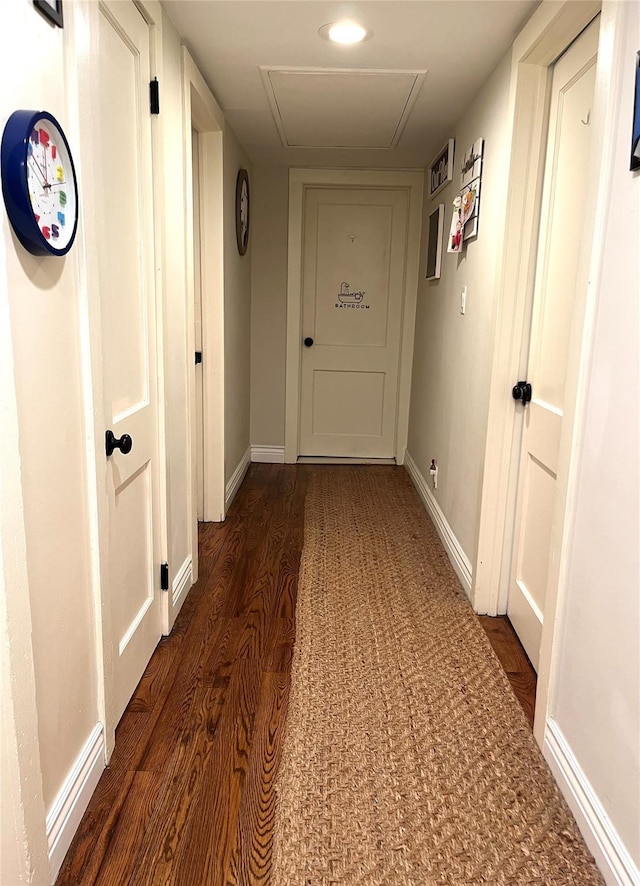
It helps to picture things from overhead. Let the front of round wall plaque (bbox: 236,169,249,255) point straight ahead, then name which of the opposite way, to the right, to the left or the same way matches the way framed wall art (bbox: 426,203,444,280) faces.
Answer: the opposite way

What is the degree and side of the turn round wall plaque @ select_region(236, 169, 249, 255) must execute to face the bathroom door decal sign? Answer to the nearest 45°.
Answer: approximately 45° to its left

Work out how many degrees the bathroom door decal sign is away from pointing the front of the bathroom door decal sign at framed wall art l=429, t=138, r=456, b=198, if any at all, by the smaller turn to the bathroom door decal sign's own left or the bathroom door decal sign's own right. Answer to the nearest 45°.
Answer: approximately 45° to the bathroom door decal sign's own left

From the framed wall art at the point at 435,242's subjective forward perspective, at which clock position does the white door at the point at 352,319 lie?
The white door is roughly at 2 o'clock from the framed wall art.

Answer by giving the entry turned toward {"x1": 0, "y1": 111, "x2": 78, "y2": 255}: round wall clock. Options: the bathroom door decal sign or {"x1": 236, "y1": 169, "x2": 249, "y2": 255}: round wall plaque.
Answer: the bathroom door decal sign

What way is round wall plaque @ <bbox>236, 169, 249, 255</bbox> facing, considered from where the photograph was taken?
facing to the right of the viewer

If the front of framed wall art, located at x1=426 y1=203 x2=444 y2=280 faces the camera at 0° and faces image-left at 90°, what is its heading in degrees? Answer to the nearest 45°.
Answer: approximately 90°
